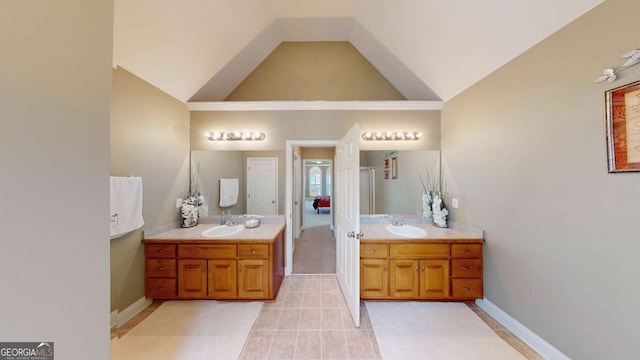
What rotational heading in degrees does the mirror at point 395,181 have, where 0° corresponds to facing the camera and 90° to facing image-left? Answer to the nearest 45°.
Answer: approximately 0°

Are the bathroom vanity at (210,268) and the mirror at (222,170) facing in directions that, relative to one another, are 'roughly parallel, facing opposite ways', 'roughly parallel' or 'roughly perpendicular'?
roughly parallel

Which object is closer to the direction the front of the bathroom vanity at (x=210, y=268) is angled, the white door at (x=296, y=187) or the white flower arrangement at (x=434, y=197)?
the white flower arrangement

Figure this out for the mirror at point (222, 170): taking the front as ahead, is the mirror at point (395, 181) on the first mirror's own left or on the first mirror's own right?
on the first mirror's own left

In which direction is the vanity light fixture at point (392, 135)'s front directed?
toward the camera

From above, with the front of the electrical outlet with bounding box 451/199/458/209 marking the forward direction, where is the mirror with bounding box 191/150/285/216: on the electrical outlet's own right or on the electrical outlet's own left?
on the electrical outlet's own right

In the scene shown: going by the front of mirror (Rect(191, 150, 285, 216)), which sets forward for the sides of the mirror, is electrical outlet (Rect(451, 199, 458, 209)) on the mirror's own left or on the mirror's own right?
on the mirror's own left

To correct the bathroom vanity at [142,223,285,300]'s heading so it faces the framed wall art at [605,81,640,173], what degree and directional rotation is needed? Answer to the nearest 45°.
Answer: approximately 45° to its left

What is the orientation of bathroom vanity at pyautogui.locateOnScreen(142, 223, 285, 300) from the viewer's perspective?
toward the camera

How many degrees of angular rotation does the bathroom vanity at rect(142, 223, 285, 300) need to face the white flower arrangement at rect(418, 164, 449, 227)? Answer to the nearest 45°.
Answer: approximately 90° to its left

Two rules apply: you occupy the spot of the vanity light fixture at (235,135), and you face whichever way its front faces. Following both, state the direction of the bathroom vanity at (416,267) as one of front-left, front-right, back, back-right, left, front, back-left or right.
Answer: front-left
